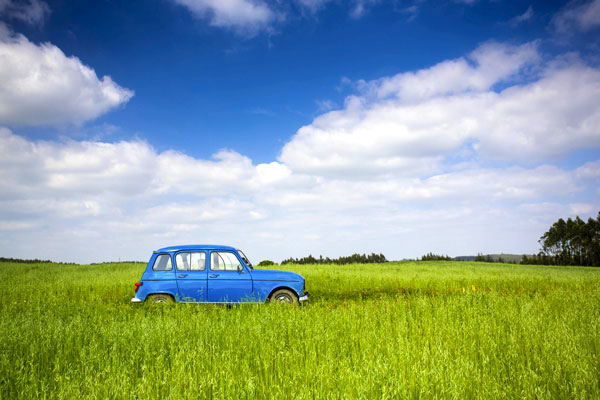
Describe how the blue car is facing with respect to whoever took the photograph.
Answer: facing to the right of the viewer
